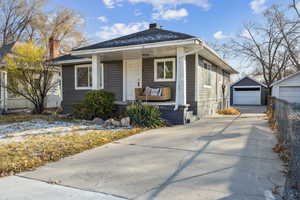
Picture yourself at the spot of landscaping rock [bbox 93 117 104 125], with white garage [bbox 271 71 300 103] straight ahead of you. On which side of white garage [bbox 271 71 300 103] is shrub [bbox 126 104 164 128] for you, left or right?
right

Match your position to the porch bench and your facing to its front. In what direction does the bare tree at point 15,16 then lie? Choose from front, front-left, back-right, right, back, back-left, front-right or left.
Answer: back-right

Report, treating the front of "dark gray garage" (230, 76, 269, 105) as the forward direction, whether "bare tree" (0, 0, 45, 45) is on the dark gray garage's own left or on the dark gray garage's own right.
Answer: on the dark gray garage's own right

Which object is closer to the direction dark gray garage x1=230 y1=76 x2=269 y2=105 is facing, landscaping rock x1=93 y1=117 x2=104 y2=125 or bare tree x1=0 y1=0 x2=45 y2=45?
the landscaping rock

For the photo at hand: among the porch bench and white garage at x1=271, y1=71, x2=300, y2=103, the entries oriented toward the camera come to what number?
2

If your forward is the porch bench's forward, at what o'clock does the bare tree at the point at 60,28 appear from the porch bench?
The bare tree is roughly at 5 o'clock from the porch bench.
